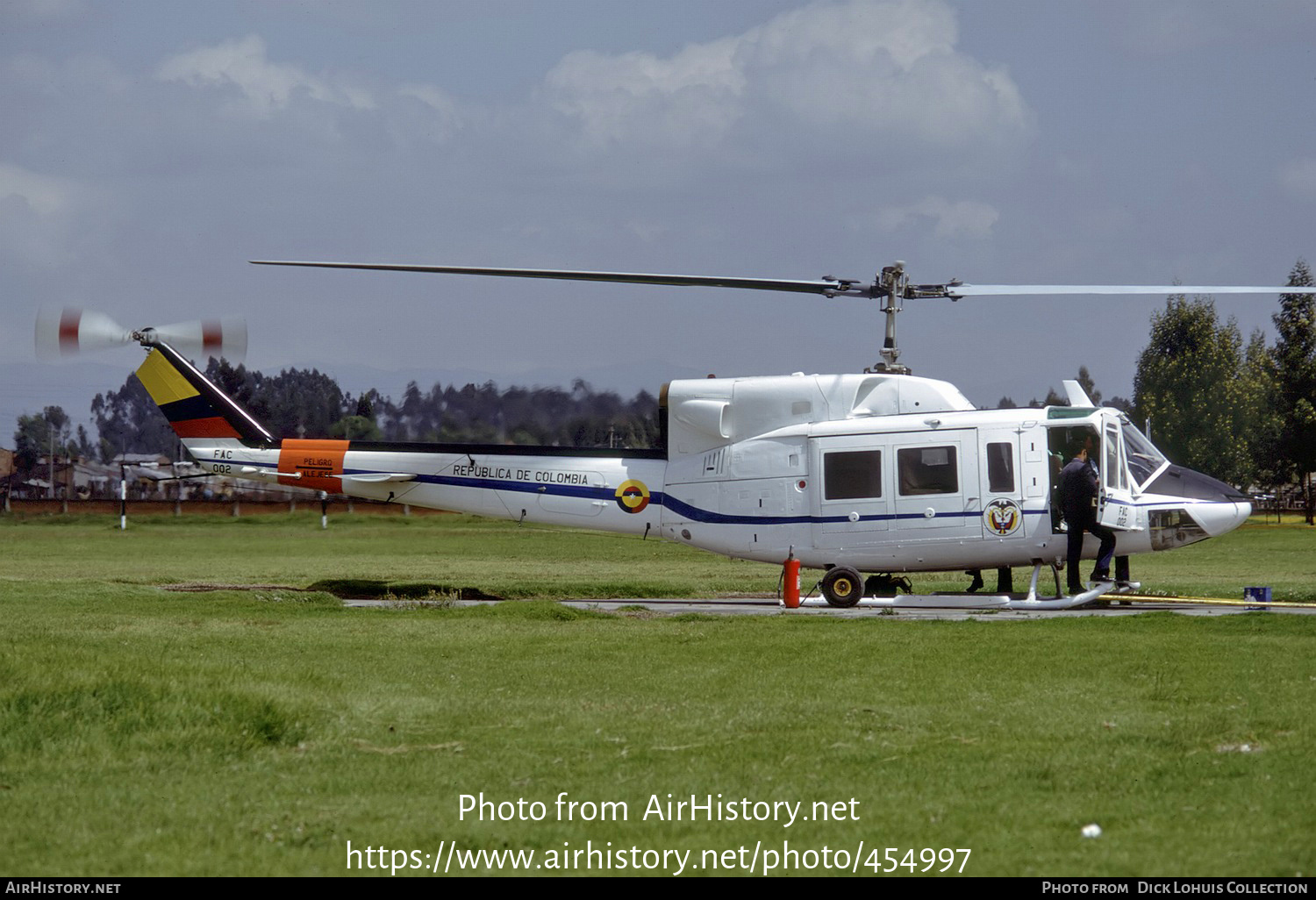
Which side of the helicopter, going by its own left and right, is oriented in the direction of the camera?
right

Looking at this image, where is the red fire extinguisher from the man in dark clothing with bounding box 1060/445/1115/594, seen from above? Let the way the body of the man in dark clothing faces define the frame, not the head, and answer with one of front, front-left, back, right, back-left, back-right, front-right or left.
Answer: back-left

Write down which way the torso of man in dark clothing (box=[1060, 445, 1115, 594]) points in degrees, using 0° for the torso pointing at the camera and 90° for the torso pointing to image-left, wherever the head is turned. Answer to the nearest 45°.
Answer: approximately 225°
